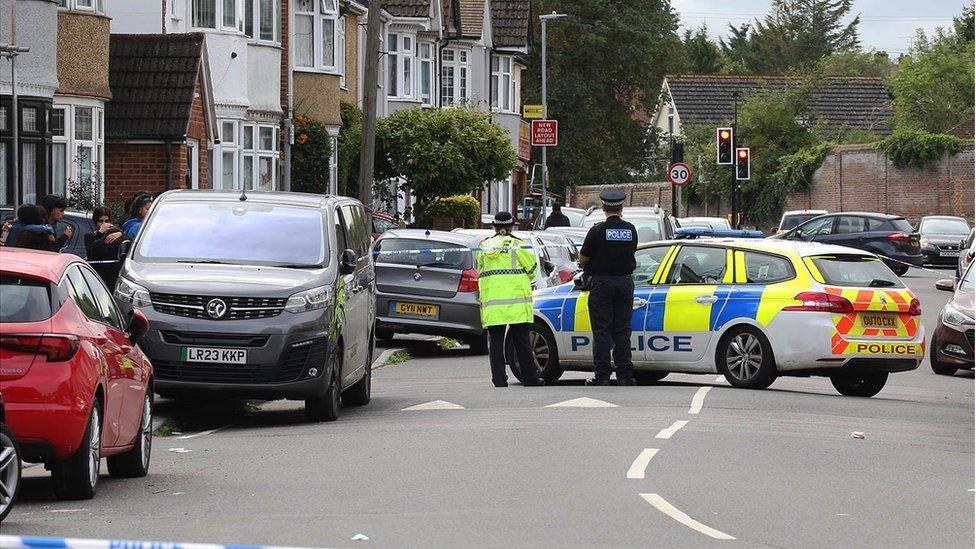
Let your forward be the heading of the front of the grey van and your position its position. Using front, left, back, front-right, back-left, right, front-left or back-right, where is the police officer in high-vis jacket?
back-left

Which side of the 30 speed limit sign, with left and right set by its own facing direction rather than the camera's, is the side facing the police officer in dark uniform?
front

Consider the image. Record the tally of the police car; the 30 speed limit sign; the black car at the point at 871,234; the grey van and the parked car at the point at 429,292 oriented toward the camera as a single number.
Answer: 2

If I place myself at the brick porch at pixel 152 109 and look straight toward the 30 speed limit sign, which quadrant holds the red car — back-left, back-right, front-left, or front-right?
back-right

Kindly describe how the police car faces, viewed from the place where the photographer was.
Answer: facing away from the viewer and to the left of the viewer

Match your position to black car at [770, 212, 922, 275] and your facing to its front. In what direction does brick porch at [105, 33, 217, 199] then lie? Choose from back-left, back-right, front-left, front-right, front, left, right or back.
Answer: left

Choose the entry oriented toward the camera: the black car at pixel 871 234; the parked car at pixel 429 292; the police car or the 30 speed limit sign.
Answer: the 30 speed limit sign

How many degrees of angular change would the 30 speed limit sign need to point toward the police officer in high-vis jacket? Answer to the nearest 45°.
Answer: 0° — it already faces them

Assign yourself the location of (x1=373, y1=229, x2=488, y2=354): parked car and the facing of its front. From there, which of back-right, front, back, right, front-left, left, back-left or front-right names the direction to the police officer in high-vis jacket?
back

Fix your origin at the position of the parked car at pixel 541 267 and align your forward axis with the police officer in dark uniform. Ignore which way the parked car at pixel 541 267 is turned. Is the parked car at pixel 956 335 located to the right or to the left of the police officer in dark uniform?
left

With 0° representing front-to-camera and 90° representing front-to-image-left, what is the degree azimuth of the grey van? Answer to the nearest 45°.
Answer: approximately 0°

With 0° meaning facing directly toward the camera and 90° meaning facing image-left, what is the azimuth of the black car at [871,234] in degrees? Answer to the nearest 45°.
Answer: approximately 135°

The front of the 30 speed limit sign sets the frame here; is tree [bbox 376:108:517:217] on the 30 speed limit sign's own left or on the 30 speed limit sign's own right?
on the 30 speed limit sign's own right

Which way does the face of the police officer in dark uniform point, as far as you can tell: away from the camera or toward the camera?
away from the camera

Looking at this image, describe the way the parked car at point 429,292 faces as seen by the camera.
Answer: facing away from the viewer
